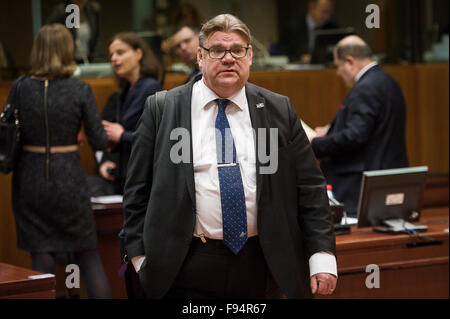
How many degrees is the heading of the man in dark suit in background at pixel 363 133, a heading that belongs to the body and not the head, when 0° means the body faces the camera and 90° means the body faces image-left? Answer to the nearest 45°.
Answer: approximately 90°

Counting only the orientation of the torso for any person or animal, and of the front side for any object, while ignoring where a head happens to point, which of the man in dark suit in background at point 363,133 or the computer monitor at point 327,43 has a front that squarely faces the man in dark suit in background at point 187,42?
the man in dark suit in background at point 363,133

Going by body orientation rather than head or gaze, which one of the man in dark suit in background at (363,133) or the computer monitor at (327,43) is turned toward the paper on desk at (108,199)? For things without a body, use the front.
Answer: the man in dark suit in background

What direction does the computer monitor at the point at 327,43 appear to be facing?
away from the camera

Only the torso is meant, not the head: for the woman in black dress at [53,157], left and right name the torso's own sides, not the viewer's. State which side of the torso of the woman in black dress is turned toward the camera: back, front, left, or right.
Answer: back

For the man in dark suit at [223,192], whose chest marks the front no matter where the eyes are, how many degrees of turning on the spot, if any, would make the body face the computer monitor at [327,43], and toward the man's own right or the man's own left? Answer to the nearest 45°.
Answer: approximately 180°

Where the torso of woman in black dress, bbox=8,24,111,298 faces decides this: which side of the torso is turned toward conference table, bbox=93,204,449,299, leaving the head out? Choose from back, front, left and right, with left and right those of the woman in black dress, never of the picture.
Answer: right

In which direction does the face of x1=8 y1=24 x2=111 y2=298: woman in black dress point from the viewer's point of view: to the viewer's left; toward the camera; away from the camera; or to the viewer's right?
away from the camera
